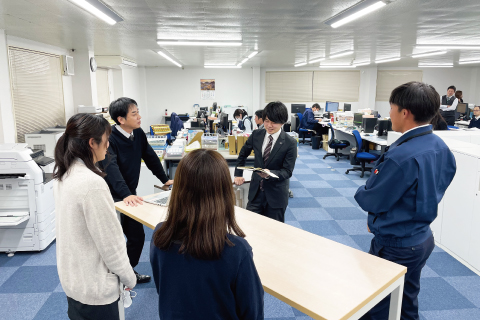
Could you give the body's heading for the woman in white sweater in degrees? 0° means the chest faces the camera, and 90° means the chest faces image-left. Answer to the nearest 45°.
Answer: approximately 225°

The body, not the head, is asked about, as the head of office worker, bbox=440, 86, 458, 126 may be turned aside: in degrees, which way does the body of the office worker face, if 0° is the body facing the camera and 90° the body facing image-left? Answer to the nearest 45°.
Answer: approximately 45°

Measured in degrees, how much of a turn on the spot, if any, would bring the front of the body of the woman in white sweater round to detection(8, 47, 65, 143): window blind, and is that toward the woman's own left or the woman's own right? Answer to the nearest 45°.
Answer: approximately 45° to the woman's own left

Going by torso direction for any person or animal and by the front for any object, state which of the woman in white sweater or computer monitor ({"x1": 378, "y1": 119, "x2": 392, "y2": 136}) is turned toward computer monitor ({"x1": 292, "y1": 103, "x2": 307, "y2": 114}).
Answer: the woman in white sweater

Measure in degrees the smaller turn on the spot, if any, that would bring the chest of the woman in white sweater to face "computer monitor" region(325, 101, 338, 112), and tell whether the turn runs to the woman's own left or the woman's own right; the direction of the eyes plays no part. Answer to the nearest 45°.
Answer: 0° — they already face it

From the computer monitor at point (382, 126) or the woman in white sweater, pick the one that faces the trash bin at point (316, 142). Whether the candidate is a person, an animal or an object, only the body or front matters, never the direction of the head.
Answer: the woman in white sweater

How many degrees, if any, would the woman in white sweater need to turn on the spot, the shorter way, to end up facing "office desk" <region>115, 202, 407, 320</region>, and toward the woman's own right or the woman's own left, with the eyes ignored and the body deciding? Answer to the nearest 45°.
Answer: approximately 45° to the woman's own right

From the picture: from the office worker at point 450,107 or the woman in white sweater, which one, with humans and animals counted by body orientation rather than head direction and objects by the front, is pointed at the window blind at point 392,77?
the woman in white sweater

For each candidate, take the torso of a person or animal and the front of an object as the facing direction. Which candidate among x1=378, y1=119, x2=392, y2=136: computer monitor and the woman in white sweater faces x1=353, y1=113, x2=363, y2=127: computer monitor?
the woman in white sweater
